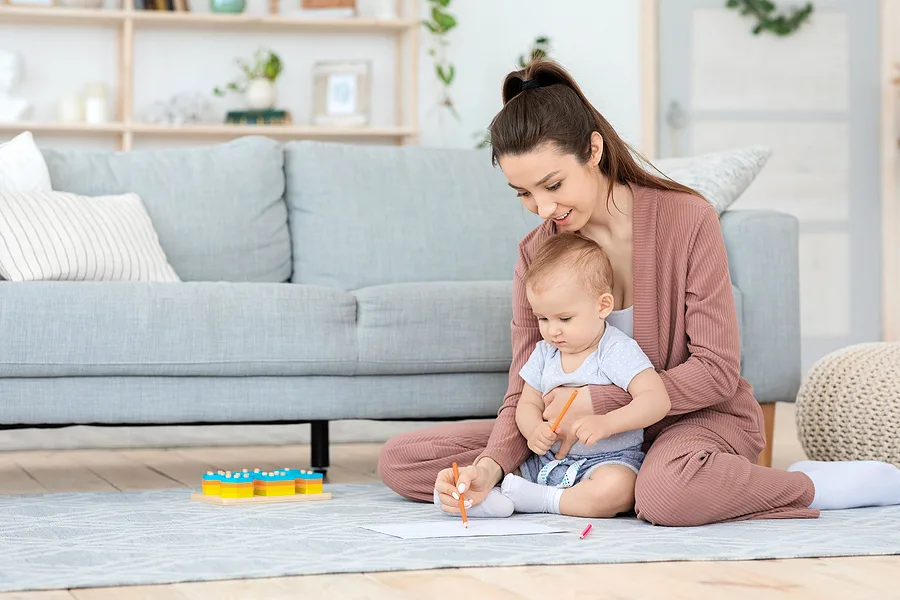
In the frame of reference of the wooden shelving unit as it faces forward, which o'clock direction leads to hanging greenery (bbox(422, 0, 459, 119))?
The hanging greenery is roughly at 9 o'clock from the wooden shelving unit.

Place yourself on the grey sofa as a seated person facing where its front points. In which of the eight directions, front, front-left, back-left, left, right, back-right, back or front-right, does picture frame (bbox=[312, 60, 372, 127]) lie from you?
back

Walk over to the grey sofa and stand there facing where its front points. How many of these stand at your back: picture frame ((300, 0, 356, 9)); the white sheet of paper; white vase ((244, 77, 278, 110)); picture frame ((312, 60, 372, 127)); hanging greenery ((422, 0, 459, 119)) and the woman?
4

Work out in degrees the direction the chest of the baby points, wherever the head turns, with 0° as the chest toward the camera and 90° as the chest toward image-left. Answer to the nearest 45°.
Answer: approximately 45°

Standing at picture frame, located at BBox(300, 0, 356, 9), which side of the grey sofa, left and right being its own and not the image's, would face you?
back

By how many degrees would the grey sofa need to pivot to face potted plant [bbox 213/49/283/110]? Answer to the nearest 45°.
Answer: approximately 180°

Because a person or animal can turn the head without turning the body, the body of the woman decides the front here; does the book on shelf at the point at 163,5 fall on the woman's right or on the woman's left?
on the woman's right
